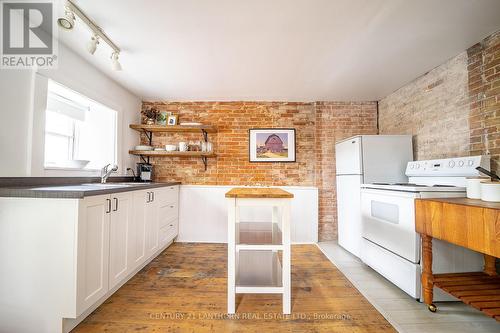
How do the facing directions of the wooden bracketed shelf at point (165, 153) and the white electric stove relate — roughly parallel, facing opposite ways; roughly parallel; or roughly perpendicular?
roughly perpendicular

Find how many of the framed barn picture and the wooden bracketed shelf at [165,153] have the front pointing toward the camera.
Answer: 2

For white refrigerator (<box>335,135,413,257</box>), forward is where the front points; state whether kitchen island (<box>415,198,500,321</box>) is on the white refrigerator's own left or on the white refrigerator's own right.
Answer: on the white refrigerator's own left

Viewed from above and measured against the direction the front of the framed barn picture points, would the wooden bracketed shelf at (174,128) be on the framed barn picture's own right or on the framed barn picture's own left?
on the framed barn picture's own right

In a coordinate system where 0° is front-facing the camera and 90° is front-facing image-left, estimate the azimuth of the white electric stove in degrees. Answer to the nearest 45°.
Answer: approximately 45°

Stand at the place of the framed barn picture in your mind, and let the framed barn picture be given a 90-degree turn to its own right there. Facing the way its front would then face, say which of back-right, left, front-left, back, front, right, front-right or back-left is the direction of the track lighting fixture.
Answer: front-left

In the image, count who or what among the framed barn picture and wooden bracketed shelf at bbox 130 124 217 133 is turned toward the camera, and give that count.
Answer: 2

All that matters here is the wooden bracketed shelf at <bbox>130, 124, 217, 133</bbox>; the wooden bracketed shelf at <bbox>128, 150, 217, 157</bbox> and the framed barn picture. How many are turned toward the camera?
3

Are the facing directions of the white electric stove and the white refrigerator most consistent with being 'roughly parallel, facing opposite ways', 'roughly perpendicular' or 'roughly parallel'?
roughly parallel

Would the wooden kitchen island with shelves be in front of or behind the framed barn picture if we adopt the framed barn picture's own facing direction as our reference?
in front

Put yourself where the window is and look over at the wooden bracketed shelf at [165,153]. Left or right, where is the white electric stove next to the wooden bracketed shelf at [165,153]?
right

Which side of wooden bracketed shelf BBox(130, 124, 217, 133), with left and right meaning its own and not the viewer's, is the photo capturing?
front

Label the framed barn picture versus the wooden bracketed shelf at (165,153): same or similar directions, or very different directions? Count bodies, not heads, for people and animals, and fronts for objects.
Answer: same or similar directions

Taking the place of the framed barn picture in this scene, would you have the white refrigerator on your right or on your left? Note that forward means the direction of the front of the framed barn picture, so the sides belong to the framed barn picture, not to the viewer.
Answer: on your left

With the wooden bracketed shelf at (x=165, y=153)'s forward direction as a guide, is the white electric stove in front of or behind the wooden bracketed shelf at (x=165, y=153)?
in front

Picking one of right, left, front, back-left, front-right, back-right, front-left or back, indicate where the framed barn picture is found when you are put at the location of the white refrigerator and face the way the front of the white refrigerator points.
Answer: front-right

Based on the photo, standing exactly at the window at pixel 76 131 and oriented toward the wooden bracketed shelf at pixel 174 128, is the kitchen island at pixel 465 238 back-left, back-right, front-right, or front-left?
front-right
